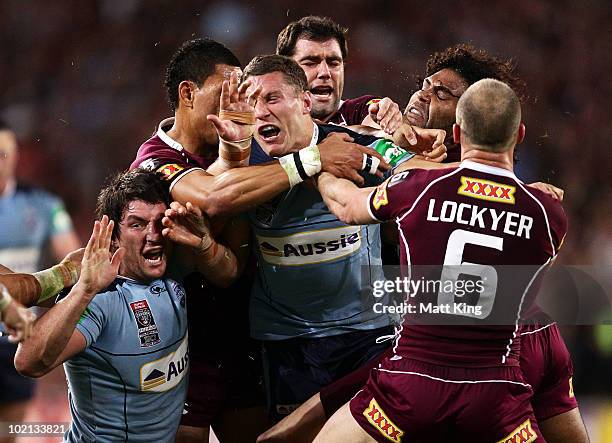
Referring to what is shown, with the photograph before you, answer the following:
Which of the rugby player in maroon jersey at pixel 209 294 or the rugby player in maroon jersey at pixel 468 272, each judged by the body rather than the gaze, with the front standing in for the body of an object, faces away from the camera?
the rugby player in maroon jersey at pixel 468 272

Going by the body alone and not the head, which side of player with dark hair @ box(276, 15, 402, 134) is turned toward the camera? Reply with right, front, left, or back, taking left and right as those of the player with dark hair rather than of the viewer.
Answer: front

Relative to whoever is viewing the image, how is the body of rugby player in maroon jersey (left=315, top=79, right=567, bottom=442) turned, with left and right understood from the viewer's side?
facing away from the viewer

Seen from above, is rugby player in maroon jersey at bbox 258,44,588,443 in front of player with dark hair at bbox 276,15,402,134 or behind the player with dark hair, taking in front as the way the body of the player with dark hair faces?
in front

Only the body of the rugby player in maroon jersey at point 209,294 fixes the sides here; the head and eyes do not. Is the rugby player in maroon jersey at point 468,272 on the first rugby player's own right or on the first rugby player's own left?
on the first rugby player's own right

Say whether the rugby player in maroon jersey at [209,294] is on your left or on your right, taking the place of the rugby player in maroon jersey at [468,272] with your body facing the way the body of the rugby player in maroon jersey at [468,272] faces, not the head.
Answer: on your left

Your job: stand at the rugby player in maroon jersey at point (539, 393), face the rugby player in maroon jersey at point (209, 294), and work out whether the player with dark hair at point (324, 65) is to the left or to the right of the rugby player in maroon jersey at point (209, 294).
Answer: right

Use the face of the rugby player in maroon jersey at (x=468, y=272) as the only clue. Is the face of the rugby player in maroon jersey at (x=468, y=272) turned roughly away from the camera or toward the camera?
away from the camera

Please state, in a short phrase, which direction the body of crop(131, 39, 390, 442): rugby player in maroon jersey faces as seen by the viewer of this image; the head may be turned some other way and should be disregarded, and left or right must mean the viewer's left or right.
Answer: facing to the right of the viewer

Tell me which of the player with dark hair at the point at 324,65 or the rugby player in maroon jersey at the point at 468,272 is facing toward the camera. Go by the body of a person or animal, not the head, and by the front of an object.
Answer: the player with dark hair

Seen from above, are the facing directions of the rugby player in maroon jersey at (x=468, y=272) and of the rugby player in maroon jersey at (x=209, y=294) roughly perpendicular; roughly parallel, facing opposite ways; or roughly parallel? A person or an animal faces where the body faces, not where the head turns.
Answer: roughly perpendicular

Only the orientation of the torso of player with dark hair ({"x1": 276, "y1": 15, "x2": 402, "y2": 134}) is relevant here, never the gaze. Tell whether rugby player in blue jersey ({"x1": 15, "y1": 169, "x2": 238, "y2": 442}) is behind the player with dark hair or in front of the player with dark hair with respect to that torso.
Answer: in front

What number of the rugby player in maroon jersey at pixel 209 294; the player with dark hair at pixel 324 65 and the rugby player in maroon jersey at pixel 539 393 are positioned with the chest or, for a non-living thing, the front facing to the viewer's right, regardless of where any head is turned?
1
